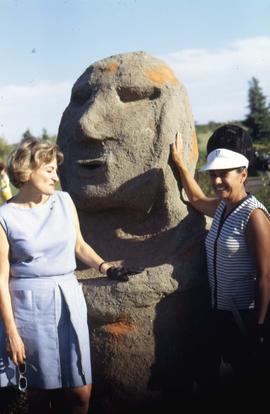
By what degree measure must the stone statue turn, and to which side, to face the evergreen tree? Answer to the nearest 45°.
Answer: approximately 135° to its right

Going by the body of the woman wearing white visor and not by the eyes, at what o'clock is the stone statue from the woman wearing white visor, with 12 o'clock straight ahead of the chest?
The stone statue is roughly at 3 o'clock from the woman wearing white visor.

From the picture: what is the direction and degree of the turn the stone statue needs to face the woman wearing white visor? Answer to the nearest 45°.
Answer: approximately 90° to its left

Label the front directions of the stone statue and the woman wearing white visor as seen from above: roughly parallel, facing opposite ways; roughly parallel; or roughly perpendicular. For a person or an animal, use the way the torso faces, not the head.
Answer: roughly parallel

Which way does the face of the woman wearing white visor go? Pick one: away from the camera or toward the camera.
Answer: toward the camera

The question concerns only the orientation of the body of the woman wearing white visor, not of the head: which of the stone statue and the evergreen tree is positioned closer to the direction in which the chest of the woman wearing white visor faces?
the stone statue

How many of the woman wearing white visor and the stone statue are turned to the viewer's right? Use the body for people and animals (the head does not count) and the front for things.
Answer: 0

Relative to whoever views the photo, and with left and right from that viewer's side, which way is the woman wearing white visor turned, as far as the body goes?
facing the viewer and to the left of the viewer

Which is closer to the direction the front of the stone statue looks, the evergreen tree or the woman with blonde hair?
the woman with blonde hair

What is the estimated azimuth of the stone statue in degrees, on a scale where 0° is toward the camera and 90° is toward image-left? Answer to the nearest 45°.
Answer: approximately 45°

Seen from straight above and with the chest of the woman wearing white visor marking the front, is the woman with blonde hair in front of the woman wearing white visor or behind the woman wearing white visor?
in front
